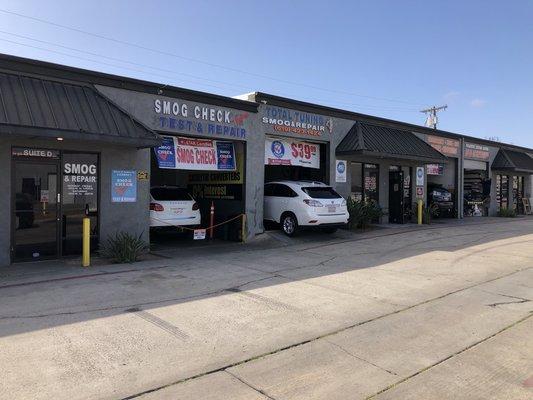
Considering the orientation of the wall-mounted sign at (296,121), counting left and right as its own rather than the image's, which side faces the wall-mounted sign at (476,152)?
left

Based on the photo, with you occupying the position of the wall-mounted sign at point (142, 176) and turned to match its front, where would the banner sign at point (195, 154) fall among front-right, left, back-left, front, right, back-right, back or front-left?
back-left

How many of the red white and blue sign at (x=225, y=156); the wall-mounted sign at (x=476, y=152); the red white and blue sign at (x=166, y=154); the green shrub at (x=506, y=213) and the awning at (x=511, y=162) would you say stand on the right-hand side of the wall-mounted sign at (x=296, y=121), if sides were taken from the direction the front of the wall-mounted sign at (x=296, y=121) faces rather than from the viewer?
2

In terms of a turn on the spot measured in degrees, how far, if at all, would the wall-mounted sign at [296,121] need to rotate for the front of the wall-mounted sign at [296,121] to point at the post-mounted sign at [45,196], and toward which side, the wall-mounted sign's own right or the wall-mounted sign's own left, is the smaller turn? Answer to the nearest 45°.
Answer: approximately 90° to the wall-mounted sign's own right

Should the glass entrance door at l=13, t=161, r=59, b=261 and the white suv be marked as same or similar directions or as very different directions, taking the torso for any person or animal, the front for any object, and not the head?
very different directions

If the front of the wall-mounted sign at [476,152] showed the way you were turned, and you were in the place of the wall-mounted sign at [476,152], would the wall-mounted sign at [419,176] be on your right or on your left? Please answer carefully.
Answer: on your right

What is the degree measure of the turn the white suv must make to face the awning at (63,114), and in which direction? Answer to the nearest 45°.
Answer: approximately 90° to its left

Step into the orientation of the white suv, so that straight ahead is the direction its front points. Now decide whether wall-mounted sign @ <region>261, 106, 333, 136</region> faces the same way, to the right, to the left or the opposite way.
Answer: the opposite way

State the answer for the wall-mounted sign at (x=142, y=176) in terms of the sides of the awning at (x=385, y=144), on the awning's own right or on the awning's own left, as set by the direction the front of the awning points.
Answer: on the awning's own right

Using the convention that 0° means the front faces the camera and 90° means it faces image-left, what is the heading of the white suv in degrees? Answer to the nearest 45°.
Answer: approximately 135°

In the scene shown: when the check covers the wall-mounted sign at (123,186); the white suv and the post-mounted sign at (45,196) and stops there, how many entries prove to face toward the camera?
2
